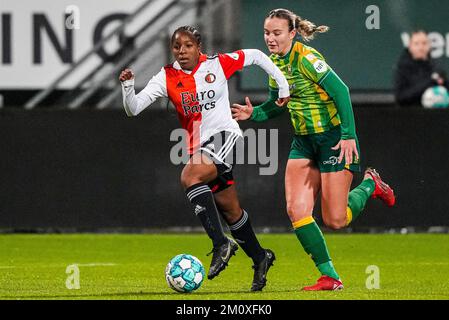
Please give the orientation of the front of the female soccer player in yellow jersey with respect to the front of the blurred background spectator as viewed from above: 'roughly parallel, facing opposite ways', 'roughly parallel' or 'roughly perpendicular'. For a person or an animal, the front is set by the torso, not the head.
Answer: roughly perpendicular

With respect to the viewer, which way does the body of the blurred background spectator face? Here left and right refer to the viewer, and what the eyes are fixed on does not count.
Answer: facing the viewer and to the right of the viewer

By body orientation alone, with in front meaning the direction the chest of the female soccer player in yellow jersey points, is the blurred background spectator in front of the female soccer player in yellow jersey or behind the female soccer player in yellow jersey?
behind

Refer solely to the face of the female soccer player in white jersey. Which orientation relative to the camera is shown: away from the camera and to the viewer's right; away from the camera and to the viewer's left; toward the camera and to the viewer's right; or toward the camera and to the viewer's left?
toward the camera and to the viewer's left

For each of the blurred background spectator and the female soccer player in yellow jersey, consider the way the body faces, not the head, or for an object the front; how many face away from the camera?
0

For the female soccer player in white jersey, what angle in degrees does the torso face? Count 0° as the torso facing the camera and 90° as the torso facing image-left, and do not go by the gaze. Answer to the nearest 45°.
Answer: approximately 45°

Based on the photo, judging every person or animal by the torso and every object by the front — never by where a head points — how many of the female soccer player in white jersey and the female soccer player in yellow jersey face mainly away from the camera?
0

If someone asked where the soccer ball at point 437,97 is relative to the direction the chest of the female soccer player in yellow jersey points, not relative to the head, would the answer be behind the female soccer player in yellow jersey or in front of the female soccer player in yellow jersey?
behind

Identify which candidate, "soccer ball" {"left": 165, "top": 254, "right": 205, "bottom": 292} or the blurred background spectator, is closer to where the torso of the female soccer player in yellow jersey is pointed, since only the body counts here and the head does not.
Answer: the soccer ball
